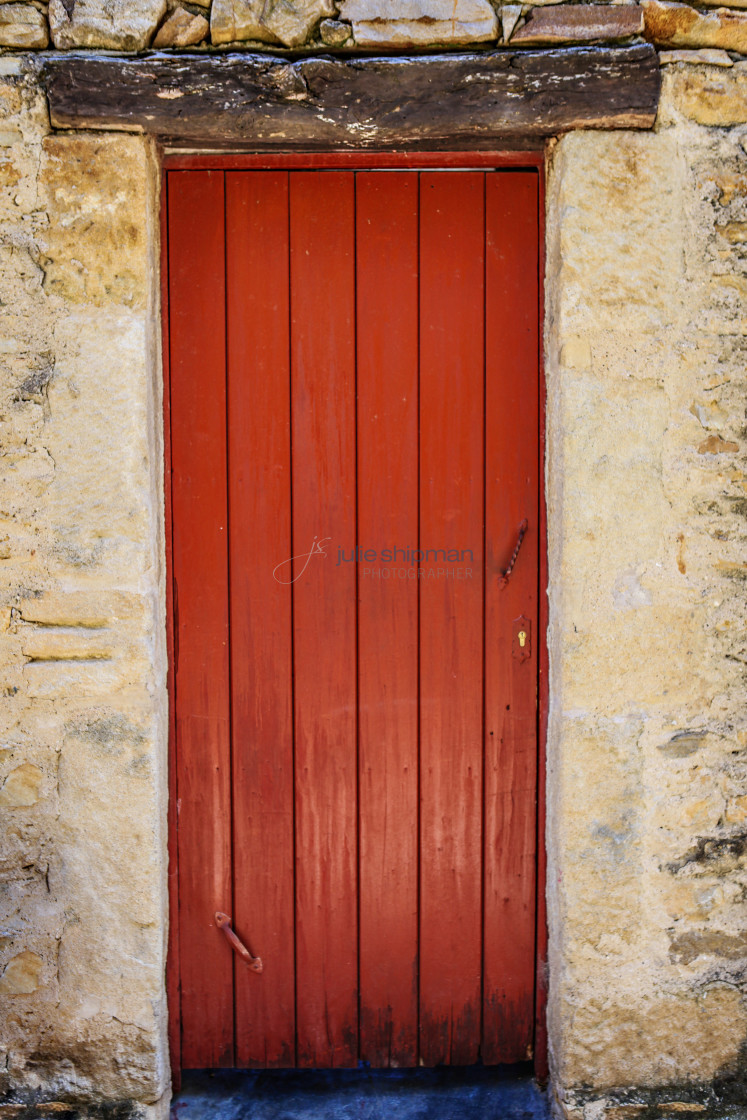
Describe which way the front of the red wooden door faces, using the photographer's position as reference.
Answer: facing the viewer
